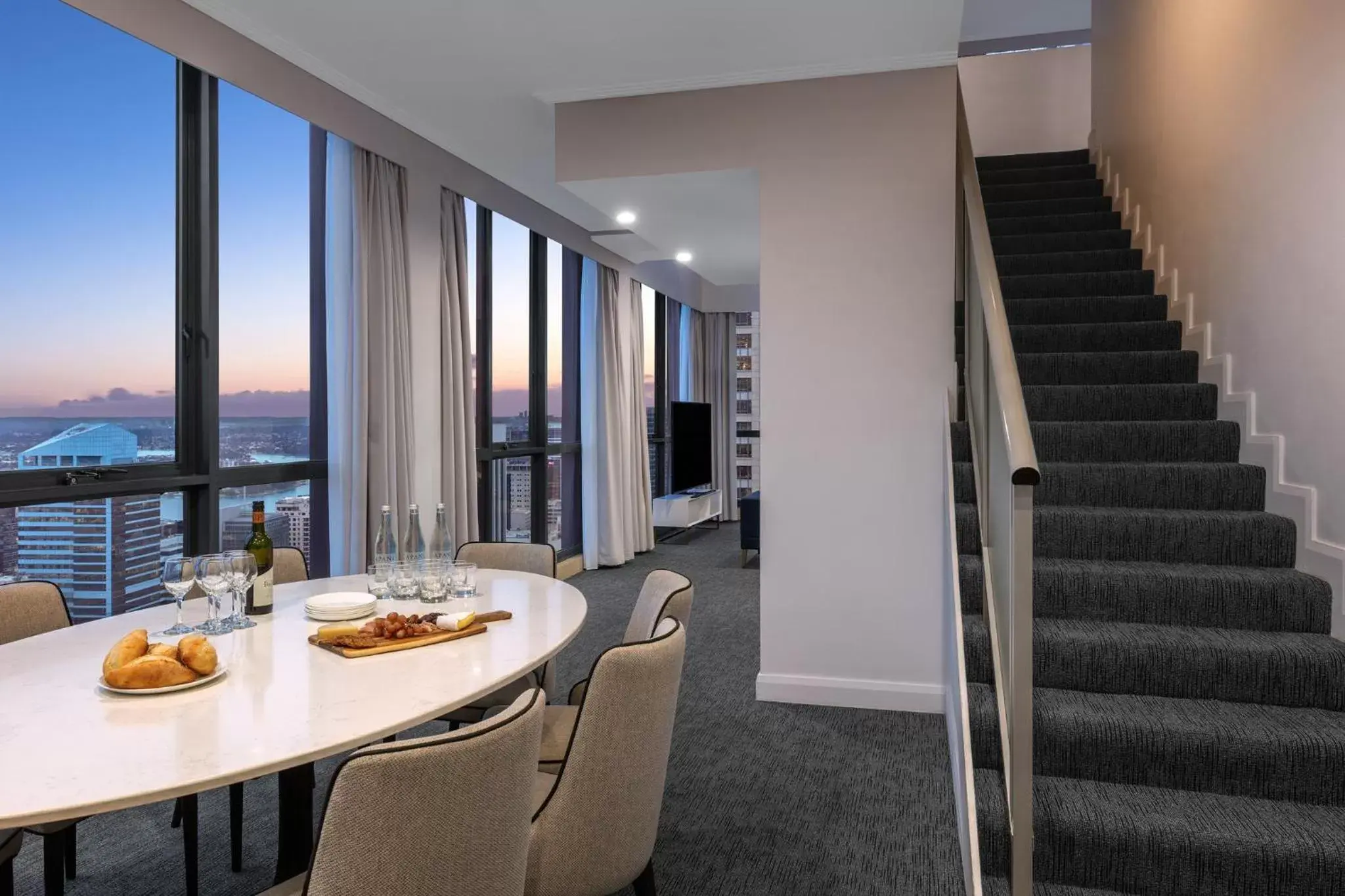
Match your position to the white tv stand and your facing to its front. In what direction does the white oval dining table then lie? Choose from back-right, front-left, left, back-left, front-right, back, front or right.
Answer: front-right

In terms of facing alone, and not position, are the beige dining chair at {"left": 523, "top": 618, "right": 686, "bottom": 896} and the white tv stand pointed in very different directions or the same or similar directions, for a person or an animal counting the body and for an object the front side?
very different directions

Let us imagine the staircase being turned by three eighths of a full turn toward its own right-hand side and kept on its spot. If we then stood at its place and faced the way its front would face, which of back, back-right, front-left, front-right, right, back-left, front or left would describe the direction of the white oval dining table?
left

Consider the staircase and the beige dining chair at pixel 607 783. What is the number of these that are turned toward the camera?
1

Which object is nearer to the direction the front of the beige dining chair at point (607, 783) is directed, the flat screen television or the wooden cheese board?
the wooden cheese board

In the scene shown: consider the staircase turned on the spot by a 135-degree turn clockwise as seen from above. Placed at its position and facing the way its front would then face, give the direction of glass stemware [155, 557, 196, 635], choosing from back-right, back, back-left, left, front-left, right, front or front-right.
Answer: left

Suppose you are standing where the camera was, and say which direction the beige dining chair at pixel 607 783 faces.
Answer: facing away from the viewer and to the left of the viewer

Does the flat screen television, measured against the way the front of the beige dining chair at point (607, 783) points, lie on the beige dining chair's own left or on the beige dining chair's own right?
on the beige dining chair's own right

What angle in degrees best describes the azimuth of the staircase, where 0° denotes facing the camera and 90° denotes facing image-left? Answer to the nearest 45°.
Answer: approximately 0°

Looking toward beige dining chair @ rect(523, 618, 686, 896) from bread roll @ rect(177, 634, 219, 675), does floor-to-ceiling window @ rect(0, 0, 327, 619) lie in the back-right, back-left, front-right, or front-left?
back-left

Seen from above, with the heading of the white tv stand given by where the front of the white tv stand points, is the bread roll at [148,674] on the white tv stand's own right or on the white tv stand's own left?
on the white tv stand's own right
